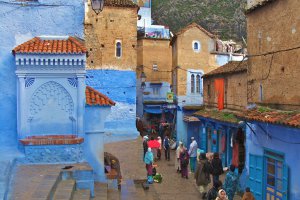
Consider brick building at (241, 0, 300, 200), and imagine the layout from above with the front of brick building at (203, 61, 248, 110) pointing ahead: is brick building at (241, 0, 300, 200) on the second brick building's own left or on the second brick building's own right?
on the second brick building's own left
